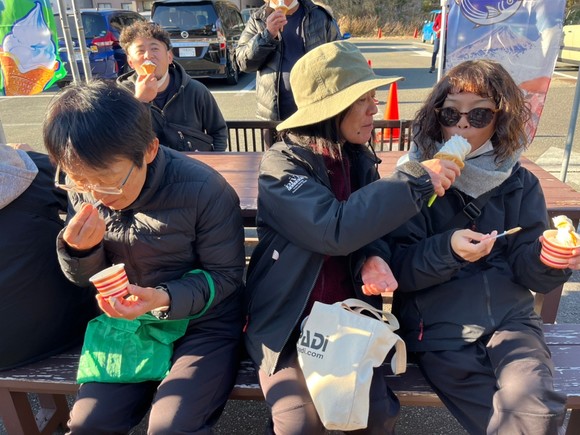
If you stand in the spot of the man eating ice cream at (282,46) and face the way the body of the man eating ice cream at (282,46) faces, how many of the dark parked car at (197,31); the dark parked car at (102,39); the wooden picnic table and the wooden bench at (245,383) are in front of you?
2

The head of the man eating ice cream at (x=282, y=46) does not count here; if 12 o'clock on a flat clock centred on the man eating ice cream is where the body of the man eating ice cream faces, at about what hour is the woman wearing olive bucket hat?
The woman wearing olive bucket hat is roughly at 12 o'clock from the man eating ice cream.

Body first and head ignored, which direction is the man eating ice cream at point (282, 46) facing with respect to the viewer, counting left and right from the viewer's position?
facing the viewer

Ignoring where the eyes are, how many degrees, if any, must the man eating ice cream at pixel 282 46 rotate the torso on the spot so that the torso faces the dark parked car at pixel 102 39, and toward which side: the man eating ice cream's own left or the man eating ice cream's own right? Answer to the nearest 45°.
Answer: approximately 135° to the man eating ice cream's own right

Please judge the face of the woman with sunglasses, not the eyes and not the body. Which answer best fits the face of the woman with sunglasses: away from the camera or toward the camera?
toward the camera

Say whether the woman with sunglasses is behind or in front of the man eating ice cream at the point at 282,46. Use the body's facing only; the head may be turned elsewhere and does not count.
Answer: in front

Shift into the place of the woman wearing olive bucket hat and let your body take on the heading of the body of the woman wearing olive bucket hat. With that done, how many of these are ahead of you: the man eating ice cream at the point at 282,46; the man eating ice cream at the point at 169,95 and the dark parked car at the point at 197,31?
0

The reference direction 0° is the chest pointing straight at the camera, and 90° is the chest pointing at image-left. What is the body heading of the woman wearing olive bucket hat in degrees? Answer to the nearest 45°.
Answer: approximately 315°

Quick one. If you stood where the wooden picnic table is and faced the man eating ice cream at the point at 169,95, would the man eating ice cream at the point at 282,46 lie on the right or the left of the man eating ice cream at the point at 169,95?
right
